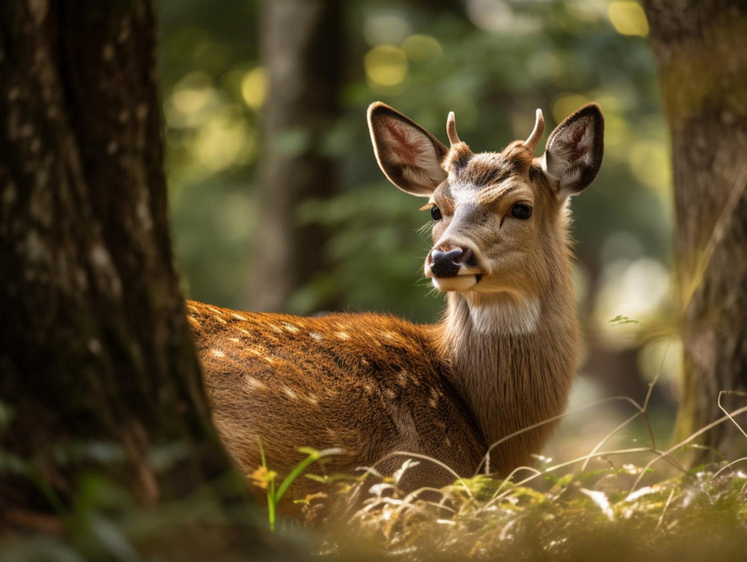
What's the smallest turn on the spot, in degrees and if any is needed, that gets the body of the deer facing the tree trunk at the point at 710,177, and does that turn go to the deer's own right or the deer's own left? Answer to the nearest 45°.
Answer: approximately 45° to the deer's own left

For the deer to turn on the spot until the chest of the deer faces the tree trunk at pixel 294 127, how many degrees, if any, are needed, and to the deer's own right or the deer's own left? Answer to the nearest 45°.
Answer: approximately 135° to the deer's own left

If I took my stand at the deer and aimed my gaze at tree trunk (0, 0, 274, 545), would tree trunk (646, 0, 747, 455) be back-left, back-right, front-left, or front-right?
back-left

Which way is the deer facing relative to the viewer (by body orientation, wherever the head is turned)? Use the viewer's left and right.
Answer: facing the viewer and to the right of the viewer

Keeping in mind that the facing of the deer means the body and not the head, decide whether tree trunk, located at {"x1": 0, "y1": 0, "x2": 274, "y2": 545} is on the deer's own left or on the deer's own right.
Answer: on the deer's own right
